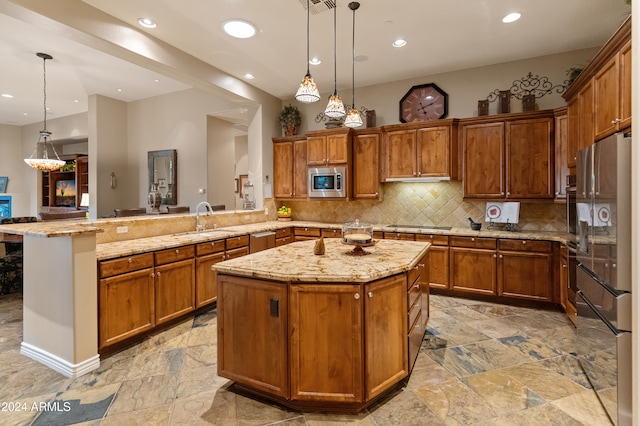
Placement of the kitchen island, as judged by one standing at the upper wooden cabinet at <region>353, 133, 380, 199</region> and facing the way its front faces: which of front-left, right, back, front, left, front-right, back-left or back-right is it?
front

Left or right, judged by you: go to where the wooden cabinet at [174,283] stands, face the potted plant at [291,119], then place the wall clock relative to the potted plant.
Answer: right

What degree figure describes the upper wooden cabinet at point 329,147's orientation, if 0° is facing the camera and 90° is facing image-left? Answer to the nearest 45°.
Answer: approximately 0°

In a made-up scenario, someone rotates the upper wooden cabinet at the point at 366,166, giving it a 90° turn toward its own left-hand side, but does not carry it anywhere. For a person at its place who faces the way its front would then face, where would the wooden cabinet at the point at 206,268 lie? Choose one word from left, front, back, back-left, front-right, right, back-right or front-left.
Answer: back-right

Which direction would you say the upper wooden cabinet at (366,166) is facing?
toward the camera

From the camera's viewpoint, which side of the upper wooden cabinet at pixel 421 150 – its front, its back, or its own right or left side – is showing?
front

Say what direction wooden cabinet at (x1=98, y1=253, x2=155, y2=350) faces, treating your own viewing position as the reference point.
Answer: facing the viewer and to the right of the viewer

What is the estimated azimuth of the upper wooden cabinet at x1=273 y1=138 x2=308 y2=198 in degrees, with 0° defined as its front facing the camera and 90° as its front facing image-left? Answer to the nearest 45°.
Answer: approximately 0°

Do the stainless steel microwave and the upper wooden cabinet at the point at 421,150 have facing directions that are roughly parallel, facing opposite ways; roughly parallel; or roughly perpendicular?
roughly parallel

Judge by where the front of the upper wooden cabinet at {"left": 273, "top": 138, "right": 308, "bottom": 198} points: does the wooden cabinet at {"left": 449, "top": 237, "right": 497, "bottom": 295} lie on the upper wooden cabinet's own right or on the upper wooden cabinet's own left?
on the upper wooden cabinet's own left

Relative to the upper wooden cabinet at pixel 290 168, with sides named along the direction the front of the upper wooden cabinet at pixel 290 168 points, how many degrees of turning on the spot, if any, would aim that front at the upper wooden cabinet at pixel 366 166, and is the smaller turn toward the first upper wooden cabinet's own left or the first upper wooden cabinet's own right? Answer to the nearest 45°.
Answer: approximately 45° to the first upper wooden cabinet's own left

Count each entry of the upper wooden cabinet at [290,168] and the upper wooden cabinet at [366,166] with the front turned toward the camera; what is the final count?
2

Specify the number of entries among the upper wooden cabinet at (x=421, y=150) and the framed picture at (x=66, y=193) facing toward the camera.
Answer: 2

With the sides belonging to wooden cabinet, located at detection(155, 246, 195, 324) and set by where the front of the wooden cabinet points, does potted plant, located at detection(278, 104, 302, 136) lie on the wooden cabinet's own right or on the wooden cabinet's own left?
on the wooden cabinet's own left
